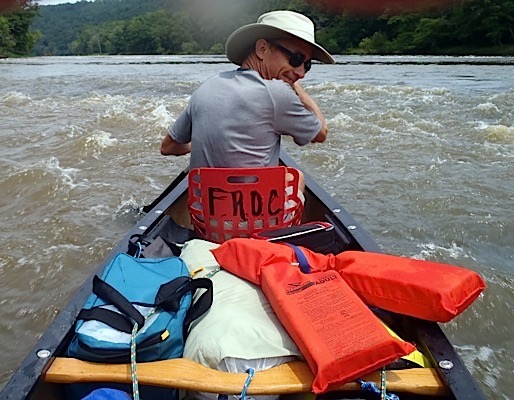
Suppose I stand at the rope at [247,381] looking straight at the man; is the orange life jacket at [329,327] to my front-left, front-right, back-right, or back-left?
front-right

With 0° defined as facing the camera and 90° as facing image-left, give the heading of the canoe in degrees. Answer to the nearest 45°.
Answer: approximately 180°

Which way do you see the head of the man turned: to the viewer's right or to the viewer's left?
to the viewer's right
